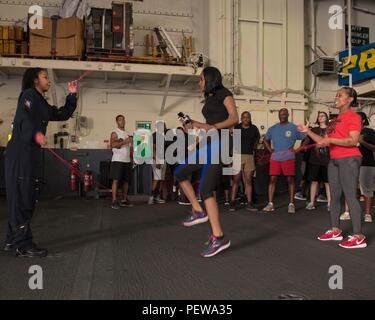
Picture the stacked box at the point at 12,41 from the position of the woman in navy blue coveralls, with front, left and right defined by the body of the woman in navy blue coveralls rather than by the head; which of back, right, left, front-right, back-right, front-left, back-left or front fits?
left

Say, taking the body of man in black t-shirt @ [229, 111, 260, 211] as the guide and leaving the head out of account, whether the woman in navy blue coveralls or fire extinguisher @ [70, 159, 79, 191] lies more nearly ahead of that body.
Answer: the woman in navy blue coveralls

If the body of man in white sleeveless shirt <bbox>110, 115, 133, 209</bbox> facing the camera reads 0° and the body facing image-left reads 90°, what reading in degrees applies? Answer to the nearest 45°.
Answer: approximately 315°

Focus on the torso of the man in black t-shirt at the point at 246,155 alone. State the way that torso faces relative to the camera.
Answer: toward the camera

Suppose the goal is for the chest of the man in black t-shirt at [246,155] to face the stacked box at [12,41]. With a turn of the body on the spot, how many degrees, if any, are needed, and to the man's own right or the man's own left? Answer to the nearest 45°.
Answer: approximately 90° to the man's own right

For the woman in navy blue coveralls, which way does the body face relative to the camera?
to the viewer's right

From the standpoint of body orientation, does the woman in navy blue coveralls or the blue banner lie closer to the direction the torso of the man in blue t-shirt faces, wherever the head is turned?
the woman in navy blue coveralls

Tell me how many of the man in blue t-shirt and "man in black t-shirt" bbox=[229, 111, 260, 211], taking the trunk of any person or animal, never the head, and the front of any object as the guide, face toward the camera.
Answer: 2

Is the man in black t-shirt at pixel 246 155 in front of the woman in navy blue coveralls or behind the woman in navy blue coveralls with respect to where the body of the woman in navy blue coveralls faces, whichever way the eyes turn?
in front

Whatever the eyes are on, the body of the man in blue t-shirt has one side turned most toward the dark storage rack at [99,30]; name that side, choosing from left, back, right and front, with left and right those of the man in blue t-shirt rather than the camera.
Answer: right

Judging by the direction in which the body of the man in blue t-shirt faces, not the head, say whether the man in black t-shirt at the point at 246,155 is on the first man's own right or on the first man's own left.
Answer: on the first man's own right

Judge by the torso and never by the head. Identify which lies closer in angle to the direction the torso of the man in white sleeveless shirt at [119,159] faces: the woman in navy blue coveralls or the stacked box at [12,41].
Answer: the woman in navy blue coveralls

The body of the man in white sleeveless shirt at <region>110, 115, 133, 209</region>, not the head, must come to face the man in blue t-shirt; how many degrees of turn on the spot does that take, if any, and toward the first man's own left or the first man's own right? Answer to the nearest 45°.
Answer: approximately 45° to the first man's own left

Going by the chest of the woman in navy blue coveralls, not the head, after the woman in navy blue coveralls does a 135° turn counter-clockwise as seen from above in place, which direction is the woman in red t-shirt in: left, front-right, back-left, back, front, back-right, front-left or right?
back-right

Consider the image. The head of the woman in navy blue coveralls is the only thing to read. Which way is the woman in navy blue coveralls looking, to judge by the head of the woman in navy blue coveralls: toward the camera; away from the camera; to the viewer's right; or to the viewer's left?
to the viewer's right

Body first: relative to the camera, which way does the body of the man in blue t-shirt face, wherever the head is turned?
toward the camera

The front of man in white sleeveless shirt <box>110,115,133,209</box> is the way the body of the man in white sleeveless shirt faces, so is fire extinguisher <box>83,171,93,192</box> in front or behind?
behind

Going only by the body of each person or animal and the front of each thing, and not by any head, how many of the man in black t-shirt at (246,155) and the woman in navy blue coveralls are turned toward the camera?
1

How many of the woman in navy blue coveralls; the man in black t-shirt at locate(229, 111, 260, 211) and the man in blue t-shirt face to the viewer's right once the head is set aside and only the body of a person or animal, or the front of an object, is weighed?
1
